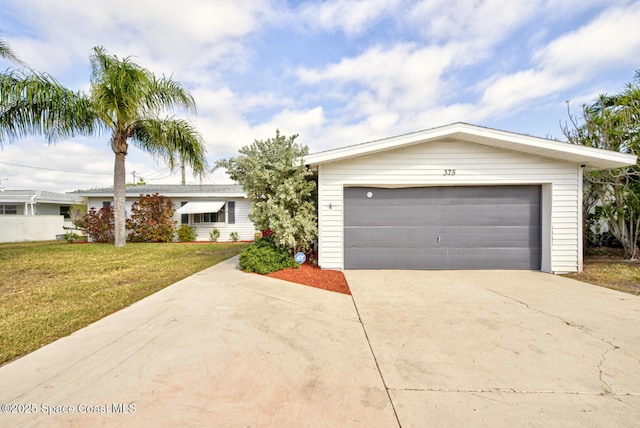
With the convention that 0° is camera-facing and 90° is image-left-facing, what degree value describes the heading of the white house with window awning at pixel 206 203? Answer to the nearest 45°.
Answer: approximately 0°

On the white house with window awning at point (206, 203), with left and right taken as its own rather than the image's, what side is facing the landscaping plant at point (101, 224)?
right

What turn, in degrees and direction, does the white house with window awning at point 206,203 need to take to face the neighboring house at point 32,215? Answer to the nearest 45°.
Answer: approximately 135° to its right

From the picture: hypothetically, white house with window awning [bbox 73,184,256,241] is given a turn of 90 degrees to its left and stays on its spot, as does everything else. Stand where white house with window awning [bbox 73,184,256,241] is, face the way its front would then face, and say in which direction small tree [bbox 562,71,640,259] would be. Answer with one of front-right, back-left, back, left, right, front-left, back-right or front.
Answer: front-right

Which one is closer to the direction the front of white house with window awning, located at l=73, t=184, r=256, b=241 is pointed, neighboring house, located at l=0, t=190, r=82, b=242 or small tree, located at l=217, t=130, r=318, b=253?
the small tree

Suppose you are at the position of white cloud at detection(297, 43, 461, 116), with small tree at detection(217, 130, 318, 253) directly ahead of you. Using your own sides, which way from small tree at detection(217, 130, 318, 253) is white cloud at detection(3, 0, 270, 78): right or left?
right
